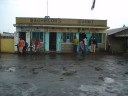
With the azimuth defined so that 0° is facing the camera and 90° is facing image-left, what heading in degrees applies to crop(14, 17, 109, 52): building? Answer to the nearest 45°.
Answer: approximately 0°

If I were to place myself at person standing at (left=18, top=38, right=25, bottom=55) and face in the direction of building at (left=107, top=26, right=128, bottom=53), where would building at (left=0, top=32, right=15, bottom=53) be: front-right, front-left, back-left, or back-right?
back-left

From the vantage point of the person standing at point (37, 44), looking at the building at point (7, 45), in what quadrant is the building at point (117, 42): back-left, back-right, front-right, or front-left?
back-right

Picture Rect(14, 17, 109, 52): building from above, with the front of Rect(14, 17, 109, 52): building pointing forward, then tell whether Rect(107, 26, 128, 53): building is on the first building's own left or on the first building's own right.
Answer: on the first building's own left

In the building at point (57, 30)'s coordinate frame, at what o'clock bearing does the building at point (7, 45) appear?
the building at point (7, 45) is roughly at 3 o'clock from the building at point (57, 30).

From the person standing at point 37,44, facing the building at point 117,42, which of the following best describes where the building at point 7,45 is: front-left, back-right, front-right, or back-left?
back-left
